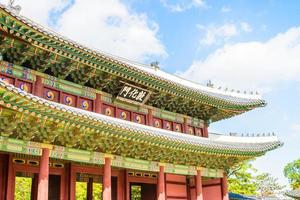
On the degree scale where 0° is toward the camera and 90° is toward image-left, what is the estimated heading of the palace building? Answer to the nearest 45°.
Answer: approximately 315°

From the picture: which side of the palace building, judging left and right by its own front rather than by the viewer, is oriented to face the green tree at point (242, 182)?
left
